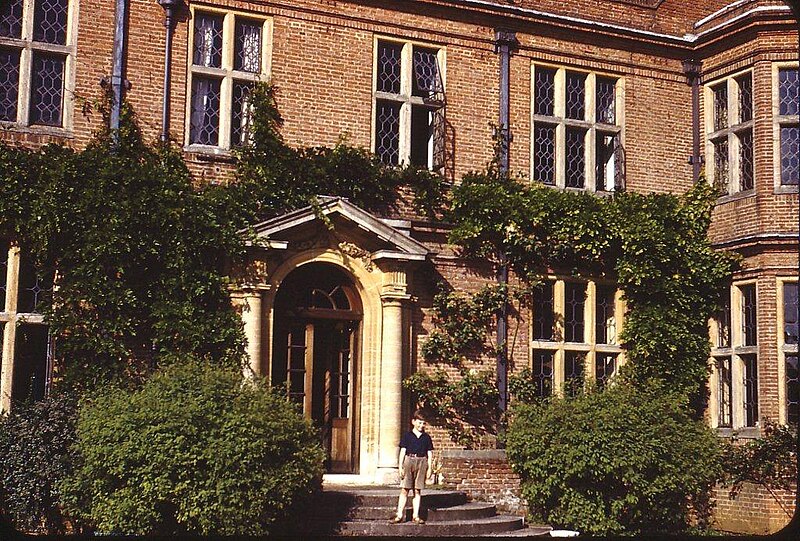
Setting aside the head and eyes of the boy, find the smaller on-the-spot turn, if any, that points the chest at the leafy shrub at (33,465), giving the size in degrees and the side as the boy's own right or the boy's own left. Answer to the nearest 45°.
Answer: approximately 90° to the boy's own right

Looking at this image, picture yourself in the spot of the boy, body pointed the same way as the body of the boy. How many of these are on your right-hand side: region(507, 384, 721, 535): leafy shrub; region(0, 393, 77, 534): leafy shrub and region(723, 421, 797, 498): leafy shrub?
1

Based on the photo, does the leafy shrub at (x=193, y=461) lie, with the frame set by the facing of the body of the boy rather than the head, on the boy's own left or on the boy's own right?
on the boy's own right

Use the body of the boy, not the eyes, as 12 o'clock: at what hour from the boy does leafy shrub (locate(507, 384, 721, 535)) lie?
The leafy shrub is roughly at 8 o'clock from the boy.

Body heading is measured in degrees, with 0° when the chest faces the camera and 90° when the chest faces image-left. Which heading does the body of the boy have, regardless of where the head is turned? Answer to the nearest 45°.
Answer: approximately 0°

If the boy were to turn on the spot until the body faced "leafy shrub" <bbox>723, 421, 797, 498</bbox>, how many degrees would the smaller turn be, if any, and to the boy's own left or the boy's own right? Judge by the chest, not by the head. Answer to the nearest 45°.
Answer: approximately 135° to the boy's own left
